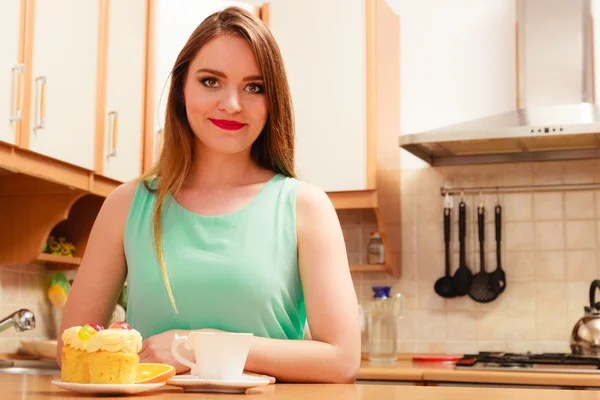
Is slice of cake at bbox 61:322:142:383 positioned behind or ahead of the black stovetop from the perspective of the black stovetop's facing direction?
ahead

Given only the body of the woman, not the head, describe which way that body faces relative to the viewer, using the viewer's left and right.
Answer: facing the viewer

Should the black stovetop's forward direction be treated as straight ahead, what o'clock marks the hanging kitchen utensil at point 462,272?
The hanging kitchen utensil is roughly at 5 o'clock from the black stovetop.

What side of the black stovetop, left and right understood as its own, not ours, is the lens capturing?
front

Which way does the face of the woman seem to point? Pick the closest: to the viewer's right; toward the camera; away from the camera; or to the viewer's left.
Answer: toward the camera

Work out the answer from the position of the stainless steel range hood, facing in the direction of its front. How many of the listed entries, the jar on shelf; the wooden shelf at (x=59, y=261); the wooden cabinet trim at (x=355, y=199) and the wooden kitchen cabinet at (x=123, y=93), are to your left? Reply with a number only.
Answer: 0

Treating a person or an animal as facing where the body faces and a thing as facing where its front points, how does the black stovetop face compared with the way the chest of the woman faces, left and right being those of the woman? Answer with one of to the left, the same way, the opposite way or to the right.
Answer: the same way

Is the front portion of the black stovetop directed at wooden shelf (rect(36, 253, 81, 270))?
no

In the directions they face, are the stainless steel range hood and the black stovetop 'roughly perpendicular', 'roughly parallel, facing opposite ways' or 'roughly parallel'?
roughly parallel

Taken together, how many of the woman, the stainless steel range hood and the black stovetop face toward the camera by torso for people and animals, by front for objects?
3

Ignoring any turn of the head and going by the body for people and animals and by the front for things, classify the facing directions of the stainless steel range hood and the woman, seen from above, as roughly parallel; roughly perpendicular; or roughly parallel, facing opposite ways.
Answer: roughly parallel

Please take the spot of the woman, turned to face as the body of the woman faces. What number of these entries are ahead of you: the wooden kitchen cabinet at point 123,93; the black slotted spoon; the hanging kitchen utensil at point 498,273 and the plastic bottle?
0
